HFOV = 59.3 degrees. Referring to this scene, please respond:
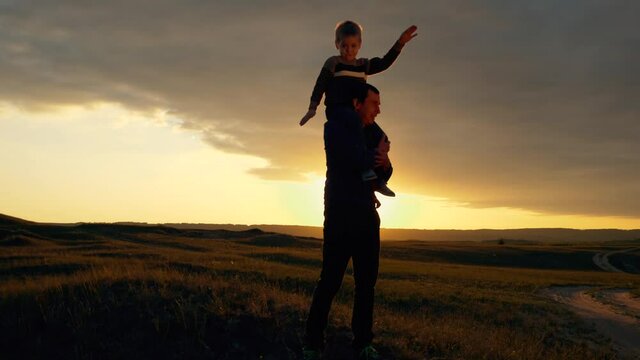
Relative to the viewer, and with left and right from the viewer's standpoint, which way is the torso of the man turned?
facing the viewer and to the right of the viewer

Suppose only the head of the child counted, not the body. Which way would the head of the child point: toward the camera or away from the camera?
toward the camera
